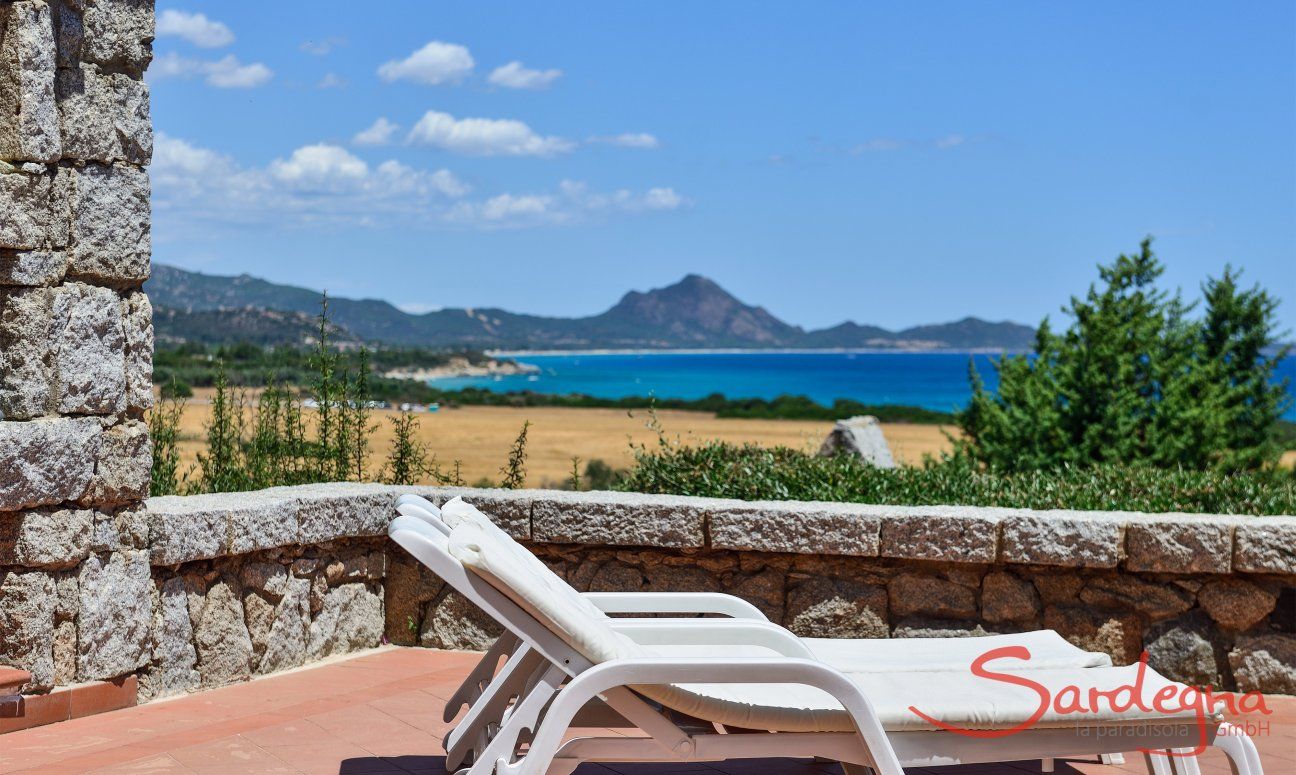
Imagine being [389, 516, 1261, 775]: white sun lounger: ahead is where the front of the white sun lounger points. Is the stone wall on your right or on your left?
on your left

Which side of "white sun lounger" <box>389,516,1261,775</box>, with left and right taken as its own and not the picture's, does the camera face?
right

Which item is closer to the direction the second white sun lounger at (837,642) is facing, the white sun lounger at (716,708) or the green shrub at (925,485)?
the green shrub

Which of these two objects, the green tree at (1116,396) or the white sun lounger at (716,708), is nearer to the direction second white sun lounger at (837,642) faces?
the green tree

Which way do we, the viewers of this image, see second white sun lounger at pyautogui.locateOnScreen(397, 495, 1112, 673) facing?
facing to the right of the viewer

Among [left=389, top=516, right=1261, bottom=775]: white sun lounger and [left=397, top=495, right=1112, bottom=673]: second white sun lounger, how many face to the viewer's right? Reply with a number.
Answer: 2

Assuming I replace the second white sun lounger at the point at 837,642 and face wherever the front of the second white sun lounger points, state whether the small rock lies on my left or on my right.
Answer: on my left

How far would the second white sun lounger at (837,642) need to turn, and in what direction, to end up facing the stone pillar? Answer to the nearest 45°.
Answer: approximately 180°
